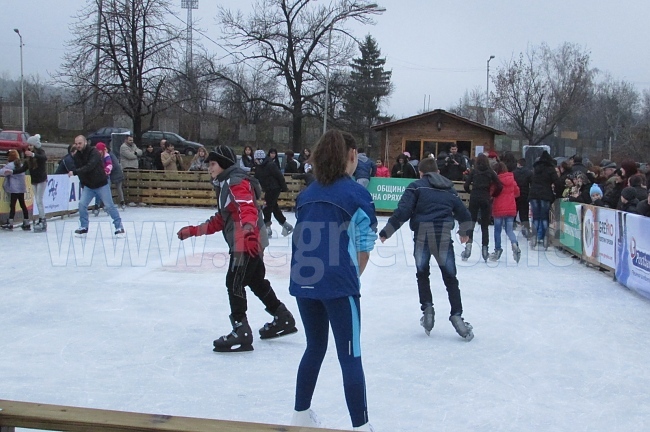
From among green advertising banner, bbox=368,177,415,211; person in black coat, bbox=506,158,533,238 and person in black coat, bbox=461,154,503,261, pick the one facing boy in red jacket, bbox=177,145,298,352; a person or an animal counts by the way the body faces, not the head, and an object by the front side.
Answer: the green advertising banner

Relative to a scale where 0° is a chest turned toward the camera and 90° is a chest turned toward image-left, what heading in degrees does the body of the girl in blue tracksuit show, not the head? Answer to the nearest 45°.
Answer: approximately 225°

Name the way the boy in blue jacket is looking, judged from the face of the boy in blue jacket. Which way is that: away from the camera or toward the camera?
away from the camera

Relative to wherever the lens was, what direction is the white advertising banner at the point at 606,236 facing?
facing the viewer and to the left of the viewer

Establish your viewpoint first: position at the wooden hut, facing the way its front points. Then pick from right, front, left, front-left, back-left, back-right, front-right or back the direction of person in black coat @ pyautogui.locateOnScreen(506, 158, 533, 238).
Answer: front

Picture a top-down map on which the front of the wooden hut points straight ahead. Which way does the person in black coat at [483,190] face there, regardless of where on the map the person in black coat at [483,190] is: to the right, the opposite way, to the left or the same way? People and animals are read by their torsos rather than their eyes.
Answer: the opposite way

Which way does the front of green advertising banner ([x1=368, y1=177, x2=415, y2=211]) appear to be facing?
toward the camera

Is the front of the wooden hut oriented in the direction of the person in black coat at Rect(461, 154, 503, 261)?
yes

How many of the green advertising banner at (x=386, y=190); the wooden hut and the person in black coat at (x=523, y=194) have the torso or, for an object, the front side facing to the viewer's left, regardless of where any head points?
0

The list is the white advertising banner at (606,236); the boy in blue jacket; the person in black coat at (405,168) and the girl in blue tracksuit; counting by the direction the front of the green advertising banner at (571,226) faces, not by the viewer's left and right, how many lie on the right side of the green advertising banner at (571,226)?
1

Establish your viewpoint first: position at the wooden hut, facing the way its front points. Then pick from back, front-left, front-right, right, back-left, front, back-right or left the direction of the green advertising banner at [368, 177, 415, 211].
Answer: front

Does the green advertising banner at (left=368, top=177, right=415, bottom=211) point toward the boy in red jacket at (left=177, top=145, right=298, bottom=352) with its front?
yes
